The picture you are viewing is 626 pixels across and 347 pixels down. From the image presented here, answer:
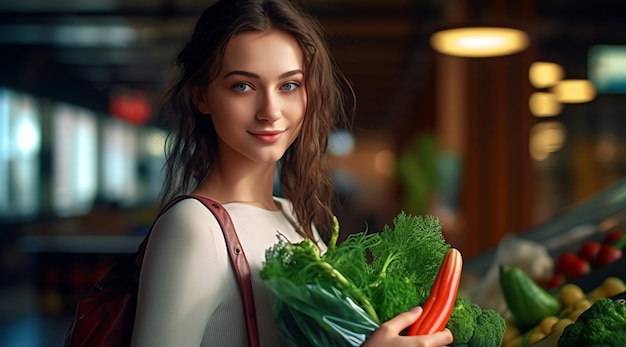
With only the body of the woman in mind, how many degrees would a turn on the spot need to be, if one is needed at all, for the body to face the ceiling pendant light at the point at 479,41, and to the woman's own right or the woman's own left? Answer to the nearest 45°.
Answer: approximately 135° to the woman's own left

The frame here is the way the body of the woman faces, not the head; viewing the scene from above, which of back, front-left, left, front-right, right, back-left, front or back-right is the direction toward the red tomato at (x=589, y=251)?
left

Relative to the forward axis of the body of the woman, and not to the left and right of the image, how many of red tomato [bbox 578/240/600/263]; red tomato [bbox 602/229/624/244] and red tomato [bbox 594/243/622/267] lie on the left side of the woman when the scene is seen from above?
3

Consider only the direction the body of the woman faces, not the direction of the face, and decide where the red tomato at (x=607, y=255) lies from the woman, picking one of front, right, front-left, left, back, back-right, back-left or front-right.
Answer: left

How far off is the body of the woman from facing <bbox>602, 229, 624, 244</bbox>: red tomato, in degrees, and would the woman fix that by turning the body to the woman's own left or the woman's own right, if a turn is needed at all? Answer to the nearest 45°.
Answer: approximately 90° to the woman's own left

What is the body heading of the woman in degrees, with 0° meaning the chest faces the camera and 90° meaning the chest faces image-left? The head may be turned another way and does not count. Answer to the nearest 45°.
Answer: approximately 315°

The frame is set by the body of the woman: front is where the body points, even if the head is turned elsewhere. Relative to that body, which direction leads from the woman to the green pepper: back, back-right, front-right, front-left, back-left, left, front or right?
left
